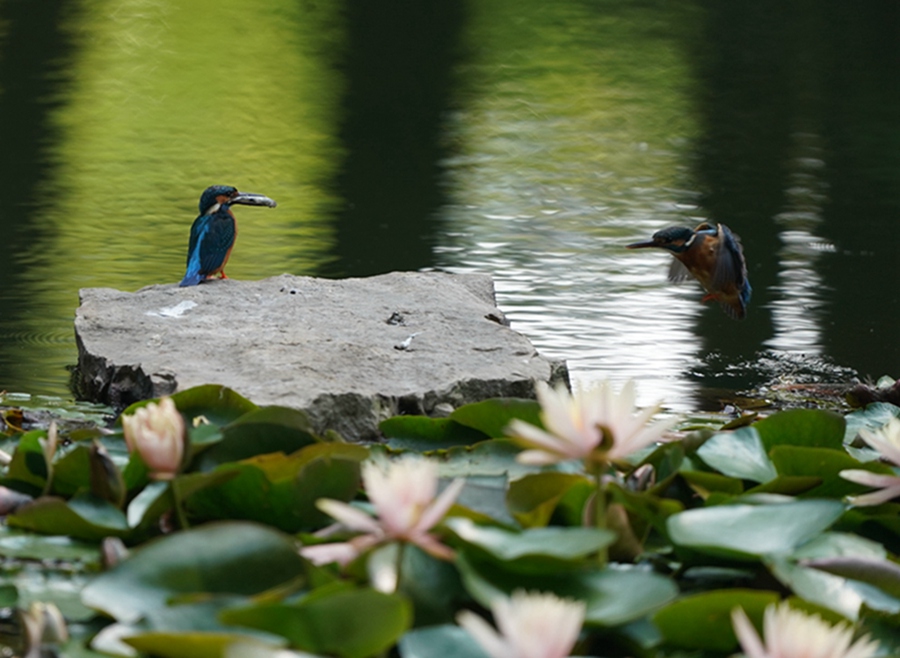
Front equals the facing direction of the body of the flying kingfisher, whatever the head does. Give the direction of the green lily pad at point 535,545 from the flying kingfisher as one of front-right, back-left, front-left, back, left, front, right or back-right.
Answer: left

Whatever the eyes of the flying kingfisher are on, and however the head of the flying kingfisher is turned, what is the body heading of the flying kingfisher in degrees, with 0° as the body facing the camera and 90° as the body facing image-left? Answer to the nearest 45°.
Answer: approximately 90°

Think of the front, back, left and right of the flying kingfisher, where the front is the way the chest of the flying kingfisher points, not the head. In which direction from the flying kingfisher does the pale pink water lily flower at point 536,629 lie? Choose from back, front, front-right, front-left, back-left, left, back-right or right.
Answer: left

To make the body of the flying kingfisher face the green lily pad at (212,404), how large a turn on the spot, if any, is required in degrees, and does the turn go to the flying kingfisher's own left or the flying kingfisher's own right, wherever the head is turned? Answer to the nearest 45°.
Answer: approximately 45° to the flying kingfisher's own left

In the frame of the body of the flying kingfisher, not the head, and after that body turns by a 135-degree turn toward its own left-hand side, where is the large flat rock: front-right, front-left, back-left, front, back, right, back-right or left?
right

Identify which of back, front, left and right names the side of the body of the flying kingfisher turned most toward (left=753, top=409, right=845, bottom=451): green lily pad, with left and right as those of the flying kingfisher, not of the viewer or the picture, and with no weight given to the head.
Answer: left

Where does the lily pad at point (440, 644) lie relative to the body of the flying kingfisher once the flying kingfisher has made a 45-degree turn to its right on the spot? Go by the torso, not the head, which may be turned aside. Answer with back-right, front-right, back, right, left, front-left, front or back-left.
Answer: back-left

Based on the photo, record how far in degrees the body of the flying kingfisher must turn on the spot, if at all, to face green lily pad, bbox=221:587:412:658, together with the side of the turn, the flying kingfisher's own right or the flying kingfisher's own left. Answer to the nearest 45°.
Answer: approximately 90° to the flying kingfisher's own left

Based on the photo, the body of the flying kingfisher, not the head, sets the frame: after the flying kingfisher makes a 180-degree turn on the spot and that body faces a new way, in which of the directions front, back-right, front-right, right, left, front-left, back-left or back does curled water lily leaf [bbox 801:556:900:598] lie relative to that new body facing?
right

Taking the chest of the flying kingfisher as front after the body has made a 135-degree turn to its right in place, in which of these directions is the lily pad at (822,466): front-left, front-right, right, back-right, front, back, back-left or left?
back-right

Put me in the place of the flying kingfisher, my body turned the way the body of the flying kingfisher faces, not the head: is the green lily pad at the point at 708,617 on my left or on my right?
on my left

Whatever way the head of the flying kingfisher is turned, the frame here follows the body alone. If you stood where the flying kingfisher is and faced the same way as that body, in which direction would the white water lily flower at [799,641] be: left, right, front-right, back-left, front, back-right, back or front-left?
left

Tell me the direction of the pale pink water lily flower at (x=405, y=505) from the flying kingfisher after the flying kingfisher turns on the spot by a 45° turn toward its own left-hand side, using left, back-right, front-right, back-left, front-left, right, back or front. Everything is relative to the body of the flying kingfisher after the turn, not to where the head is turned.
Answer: front-left
